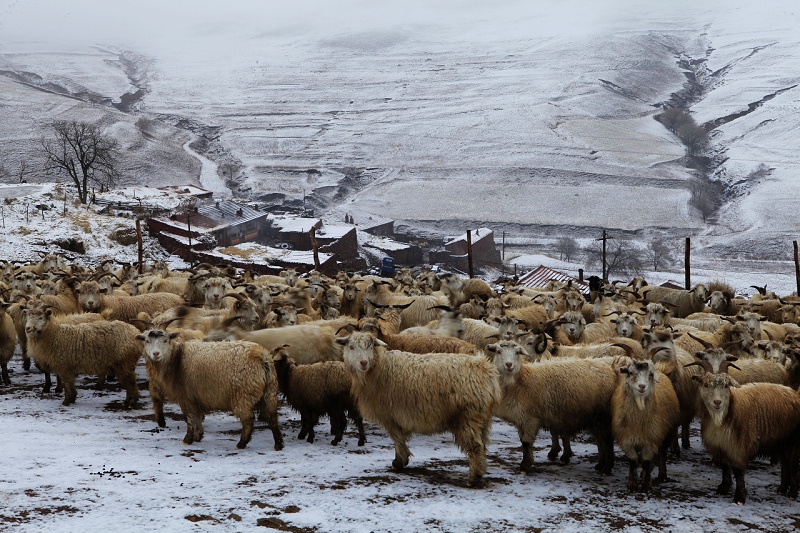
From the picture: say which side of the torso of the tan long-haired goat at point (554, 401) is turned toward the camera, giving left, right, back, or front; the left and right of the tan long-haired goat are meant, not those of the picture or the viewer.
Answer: left

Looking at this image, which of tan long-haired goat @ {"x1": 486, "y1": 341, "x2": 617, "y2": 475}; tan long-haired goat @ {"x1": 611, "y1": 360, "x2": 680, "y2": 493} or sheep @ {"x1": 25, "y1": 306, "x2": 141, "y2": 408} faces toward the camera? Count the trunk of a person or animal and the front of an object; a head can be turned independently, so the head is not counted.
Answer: tan long-haired goat @ {"x1": 611, "y1": 360, "x2": 680, "y2": 493}

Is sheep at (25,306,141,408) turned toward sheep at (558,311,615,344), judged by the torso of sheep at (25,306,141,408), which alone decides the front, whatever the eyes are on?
no

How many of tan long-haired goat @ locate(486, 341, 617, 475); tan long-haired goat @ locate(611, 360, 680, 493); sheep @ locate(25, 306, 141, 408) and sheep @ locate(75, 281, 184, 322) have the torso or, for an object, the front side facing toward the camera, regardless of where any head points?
1

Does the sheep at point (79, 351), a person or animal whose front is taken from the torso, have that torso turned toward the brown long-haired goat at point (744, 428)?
no

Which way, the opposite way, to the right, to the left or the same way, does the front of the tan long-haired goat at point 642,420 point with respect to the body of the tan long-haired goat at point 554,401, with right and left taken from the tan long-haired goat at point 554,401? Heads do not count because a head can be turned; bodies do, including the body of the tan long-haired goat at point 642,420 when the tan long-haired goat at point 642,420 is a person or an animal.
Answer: to the left

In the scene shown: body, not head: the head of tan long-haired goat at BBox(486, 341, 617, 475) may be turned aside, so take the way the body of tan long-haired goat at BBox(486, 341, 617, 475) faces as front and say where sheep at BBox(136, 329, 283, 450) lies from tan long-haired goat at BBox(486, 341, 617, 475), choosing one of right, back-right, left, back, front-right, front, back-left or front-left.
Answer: front

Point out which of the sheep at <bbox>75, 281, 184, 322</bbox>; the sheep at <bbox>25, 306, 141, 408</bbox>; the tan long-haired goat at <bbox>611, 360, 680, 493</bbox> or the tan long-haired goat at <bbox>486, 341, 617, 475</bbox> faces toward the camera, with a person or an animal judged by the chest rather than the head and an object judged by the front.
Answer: the tan long-haired goat at <bbox>611, 360, 680, 493</bbox>

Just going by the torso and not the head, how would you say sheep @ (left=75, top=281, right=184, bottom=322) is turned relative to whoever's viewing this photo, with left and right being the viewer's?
facing to the left of the viewer

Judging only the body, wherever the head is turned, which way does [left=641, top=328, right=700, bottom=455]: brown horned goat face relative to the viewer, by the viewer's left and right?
facing the viewer and to the left of the viewer

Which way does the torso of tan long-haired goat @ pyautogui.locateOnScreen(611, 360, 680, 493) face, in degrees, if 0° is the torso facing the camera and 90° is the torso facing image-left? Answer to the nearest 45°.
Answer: approximately 0°

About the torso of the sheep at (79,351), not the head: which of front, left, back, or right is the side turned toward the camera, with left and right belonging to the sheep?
left

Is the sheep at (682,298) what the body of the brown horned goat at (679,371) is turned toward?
no
